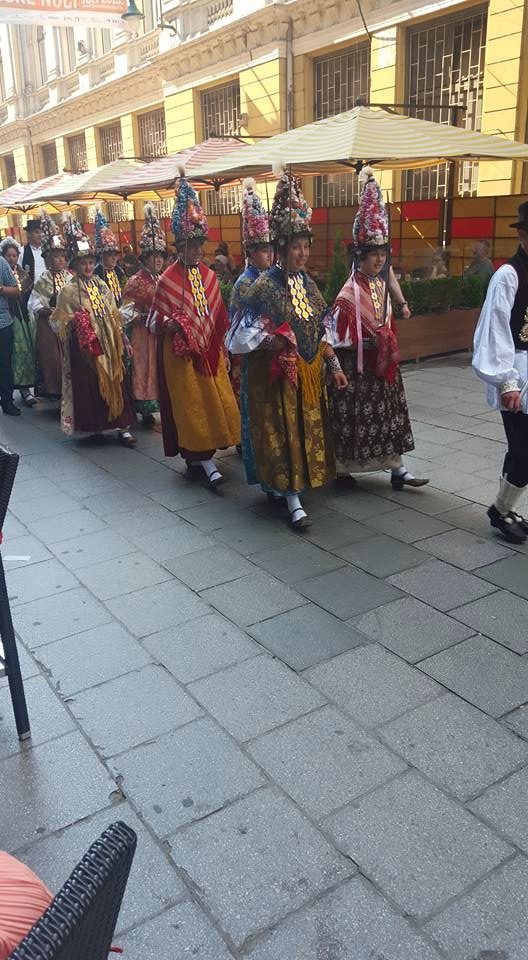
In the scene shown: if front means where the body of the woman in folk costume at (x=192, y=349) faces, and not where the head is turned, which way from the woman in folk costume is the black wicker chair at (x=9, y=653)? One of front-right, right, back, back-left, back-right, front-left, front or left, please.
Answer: front-right

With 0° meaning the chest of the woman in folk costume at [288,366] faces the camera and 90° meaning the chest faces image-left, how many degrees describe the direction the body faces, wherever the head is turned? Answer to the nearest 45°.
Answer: approximately 315°

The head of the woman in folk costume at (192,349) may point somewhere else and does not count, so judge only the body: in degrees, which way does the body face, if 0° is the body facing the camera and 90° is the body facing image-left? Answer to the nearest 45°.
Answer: approximately 315°

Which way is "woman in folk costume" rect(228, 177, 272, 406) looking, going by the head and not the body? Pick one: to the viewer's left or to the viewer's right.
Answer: to the viewer's right

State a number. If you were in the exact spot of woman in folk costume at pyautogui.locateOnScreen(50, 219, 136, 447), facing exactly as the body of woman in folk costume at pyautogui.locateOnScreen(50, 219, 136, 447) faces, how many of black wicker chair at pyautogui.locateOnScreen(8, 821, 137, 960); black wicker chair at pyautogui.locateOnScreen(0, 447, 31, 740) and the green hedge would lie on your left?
1

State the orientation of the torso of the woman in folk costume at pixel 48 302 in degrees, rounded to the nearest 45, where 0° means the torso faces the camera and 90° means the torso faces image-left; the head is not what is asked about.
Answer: approximately 315°

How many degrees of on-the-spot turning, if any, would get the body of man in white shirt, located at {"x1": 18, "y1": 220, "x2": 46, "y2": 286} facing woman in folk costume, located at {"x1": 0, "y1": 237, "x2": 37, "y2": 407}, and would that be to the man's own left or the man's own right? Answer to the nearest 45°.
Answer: approximately 45° to the man's own right
